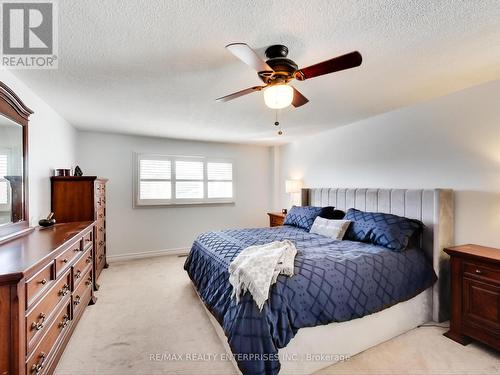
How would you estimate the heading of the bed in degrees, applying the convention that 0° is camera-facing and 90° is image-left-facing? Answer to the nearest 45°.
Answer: approximately 45°

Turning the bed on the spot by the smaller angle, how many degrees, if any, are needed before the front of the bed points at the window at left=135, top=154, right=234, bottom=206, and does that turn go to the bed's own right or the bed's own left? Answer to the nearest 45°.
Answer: approximately 90° to the bed's own right

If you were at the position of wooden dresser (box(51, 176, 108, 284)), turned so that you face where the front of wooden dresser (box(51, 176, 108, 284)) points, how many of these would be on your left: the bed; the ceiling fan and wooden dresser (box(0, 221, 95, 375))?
0

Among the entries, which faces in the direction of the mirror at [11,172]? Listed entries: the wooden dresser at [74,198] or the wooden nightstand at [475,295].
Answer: the wooden nightstand

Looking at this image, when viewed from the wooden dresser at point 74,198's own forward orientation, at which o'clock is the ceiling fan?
The ceiling fan is roughly at 2 o'clock from the wooden dresser.

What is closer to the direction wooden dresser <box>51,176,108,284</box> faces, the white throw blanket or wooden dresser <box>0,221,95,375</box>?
the white throw blanket

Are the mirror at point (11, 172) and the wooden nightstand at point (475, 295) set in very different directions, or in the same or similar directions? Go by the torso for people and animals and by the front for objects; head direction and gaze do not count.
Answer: very different directions

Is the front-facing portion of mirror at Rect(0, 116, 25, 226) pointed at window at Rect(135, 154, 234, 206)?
no

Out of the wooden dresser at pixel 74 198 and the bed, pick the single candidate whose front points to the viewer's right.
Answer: the wooden dresser

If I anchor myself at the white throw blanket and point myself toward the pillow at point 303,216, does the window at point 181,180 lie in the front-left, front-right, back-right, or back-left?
front-left

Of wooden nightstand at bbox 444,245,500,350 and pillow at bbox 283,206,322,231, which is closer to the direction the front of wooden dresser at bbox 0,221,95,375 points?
the wooden nightstand

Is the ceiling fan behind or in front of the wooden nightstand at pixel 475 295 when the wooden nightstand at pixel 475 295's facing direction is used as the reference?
in front

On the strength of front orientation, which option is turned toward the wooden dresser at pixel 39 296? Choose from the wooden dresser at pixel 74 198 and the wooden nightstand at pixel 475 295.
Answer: the wooden nightstand

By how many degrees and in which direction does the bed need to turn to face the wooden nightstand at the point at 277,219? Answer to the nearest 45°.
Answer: approximately 135° to its right

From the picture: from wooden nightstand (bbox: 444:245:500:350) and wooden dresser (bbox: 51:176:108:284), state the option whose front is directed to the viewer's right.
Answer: the wooden dresser

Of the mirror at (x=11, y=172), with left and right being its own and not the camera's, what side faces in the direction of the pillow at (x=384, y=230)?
front

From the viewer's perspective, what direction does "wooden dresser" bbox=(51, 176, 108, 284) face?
to the viewer's right

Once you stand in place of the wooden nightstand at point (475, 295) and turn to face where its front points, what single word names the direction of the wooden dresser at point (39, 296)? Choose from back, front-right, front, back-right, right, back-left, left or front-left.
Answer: front

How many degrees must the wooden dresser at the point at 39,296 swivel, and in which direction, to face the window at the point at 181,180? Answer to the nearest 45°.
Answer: approximately 90° to its left

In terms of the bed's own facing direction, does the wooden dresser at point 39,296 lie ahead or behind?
ahead

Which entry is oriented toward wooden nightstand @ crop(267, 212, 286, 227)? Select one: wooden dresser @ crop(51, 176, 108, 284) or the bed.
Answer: the wooden dresser

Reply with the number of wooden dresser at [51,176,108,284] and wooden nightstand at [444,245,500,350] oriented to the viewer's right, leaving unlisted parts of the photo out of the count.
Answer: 1
